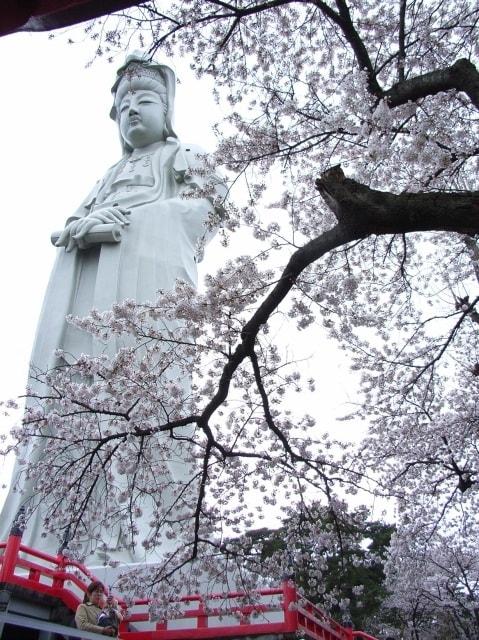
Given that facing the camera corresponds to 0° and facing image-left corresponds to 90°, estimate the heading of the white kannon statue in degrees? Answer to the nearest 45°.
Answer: approximately 45°
